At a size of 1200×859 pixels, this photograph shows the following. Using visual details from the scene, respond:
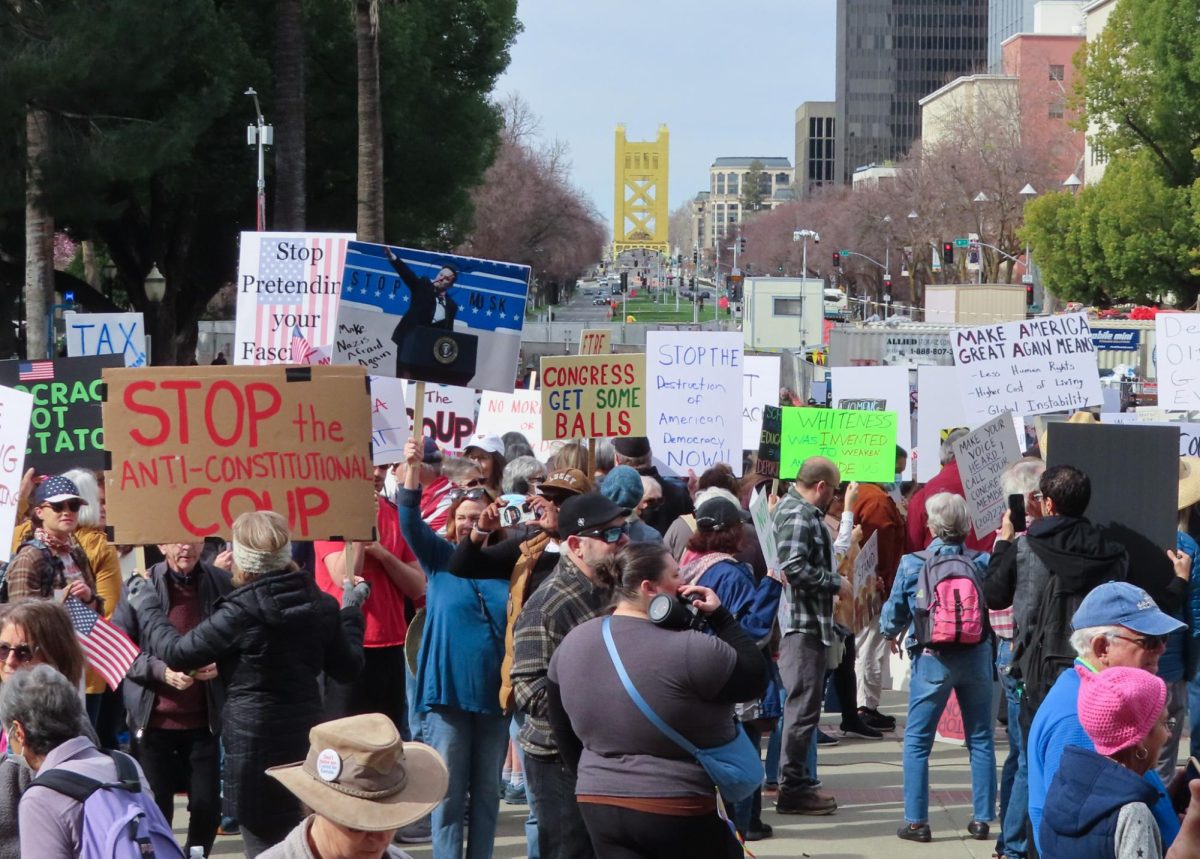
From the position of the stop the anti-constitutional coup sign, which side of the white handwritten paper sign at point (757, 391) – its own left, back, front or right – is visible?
front

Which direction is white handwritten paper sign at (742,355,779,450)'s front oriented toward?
toward the camera

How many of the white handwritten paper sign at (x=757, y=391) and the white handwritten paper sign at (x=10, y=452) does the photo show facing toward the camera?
2

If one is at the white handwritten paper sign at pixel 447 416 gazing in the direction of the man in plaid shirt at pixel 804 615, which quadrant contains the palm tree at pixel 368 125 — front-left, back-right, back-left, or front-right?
back-left

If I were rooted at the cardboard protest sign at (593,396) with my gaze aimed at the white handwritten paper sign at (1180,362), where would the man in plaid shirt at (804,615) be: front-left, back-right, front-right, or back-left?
front-right

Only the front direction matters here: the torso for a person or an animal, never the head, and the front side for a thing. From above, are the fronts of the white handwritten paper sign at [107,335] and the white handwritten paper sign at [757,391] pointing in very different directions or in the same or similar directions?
same or similar directions

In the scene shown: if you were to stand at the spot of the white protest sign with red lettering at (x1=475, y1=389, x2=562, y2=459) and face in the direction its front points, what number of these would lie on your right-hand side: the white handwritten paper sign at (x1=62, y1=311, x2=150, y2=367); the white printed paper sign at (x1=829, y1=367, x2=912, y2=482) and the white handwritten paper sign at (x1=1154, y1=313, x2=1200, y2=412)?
1

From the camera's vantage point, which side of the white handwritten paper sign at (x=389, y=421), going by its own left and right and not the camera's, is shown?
front

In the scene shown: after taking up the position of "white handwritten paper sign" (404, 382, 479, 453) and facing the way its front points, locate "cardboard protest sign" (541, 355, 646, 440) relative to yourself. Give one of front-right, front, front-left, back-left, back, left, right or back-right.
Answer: front-left

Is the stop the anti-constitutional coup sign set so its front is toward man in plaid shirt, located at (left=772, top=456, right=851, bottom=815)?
no

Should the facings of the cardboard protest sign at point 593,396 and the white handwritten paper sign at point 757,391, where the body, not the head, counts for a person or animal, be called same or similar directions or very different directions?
same or similar directions

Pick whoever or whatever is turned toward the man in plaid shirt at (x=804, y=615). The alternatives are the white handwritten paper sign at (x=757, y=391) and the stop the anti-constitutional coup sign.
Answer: the white handwritten paper sign

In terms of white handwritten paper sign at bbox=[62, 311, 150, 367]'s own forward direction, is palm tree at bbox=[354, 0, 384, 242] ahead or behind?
behind

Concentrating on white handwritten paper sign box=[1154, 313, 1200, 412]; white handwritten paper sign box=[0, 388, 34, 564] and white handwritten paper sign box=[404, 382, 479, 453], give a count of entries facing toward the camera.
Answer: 3

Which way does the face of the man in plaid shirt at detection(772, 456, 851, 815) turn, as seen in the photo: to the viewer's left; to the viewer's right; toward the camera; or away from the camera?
to the viewer's right

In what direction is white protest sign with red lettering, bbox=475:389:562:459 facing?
toward the camera

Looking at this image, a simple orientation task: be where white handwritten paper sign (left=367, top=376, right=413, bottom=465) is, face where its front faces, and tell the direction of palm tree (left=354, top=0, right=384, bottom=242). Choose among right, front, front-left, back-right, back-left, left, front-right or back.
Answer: back

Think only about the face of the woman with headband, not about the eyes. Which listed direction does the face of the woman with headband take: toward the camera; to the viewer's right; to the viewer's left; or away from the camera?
away from the camera
